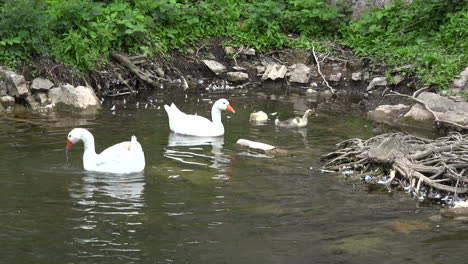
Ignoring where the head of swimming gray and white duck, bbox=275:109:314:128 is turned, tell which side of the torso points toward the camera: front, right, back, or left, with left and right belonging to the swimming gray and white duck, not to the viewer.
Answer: right

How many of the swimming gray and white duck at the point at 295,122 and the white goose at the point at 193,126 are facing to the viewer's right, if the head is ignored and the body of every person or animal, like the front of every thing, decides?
2

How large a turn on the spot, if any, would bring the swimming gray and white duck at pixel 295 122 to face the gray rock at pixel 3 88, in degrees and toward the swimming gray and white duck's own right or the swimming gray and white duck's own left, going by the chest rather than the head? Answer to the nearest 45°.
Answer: approximately 180°

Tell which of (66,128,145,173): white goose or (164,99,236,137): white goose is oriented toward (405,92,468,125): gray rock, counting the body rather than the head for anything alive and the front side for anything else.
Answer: (164,99,236,137): white goose

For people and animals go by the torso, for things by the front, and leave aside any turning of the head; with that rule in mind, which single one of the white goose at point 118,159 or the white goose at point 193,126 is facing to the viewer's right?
the white goose at point 193,126

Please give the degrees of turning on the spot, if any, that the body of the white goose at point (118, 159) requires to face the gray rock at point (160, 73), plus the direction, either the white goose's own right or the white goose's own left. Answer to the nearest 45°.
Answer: approximately 90° to the white goose's own right

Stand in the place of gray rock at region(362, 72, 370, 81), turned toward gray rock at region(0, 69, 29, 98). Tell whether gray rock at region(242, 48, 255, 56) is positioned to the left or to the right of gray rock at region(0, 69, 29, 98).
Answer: right

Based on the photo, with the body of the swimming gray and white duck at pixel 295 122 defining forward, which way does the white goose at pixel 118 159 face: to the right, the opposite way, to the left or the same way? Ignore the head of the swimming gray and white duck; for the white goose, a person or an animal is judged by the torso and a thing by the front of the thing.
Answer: the opposite way

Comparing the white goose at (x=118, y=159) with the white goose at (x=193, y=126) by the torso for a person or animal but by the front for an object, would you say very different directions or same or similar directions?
very different directions

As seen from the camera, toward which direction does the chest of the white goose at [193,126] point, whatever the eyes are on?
to the viewer's right

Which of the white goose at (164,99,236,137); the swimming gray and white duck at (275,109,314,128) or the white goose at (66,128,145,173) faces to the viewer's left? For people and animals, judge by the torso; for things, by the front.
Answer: the white goose at (66,128,145,173)

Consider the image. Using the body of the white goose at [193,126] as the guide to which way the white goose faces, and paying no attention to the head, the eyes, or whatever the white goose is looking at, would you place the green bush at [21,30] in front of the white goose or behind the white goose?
behind

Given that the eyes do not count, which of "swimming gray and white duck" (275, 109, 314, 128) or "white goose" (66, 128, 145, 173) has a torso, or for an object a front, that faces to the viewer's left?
the white goose

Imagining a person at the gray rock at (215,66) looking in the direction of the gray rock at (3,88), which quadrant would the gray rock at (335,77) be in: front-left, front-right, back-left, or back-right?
back-left

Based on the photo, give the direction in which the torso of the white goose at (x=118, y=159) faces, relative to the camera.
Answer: to the viewer's left

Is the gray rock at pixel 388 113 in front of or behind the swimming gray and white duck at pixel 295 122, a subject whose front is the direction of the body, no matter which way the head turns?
in front
